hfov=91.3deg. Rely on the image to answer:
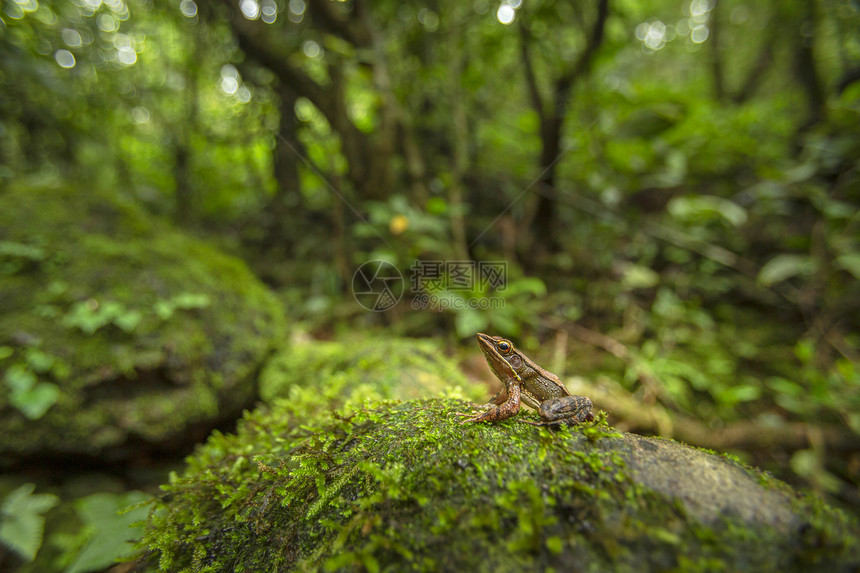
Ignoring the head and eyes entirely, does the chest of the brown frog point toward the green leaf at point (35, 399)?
yes

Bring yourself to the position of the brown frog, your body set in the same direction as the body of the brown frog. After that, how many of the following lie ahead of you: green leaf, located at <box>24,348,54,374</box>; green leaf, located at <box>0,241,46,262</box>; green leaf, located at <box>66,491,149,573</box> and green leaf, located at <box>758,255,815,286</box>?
3

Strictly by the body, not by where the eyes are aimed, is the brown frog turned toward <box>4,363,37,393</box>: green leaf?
yes

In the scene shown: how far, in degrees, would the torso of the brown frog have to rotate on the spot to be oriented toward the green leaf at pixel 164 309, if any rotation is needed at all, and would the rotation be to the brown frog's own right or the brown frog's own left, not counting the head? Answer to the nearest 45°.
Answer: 0° — it already faces it

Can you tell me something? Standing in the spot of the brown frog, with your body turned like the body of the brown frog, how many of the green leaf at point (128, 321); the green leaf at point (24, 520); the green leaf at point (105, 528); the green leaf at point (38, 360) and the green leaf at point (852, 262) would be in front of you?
4

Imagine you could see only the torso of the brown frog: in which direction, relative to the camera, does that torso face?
to the viewer's left

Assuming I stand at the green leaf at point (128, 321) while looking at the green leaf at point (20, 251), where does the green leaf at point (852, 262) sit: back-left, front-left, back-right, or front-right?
back-right

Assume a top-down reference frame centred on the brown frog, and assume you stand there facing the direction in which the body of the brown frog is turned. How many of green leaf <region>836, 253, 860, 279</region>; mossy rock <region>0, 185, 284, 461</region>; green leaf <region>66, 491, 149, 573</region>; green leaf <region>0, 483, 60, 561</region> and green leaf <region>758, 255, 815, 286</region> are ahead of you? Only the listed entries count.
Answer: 3

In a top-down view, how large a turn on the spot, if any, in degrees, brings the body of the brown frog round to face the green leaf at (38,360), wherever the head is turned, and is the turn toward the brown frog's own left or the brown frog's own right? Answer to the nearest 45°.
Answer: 0° — it already faces it
